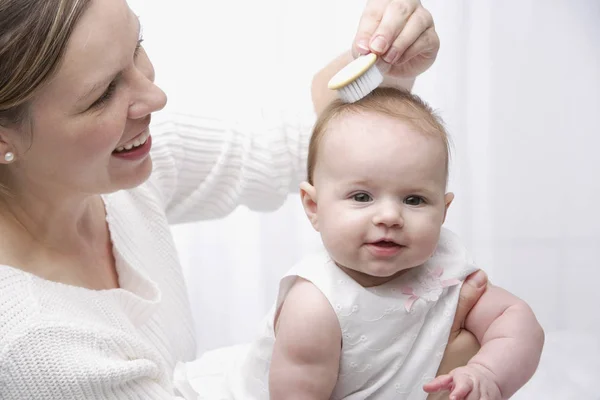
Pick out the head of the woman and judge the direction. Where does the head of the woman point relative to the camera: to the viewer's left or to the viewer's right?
to the viewer's right

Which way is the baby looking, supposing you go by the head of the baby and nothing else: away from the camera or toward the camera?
toward the camera

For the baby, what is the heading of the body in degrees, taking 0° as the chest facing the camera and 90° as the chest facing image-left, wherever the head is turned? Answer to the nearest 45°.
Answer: approximately 315°
